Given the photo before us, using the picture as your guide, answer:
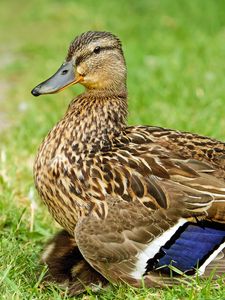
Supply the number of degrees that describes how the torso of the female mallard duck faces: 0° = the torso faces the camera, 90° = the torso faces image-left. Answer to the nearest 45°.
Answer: approximately 90°
